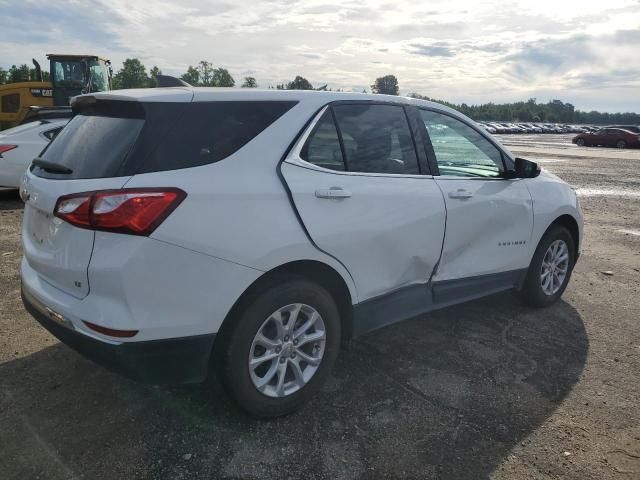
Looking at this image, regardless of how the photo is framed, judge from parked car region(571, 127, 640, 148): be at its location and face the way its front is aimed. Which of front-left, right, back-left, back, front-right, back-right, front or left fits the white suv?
left

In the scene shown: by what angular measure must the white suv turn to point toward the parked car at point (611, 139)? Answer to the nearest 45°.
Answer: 0° — it already faces it

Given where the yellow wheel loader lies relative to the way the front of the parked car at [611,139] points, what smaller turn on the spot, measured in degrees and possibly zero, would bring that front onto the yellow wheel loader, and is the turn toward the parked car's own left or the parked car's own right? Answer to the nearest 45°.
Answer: approximately 45° to the parked car's own left

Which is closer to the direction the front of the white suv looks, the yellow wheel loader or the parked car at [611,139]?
the parked car

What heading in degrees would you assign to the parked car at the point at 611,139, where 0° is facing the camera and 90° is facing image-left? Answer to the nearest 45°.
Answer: approximately 90°

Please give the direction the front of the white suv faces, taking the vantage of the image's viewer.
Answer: facing away from the viewer and to the right of the viewer

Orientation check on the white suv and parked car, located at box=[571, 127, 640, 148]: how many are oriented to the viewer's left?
1

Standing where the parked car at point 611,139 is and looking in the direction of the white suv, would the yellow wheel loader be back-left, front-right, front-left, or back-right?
front-right

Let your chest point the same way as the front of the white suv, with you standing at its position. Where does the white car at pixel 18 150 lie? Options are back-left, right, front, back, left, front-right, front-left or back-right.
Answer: left
